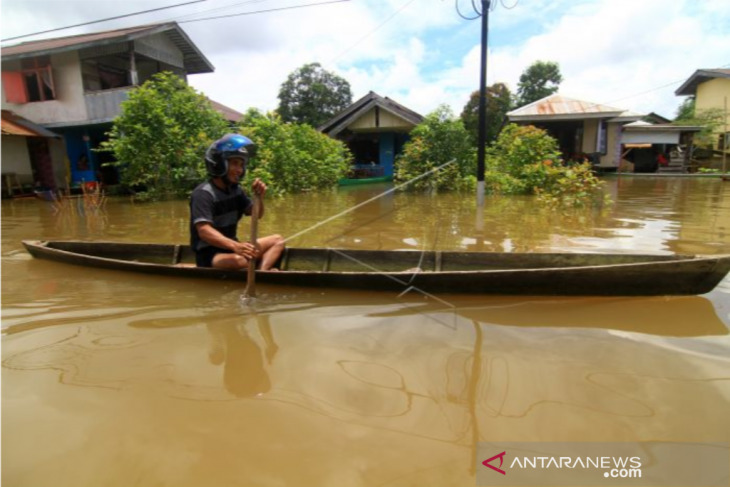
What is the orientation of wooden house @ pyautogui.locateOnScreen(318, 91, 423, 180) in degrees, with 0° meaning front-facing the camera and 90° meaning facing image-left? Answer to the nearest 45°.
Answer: approximately 0°

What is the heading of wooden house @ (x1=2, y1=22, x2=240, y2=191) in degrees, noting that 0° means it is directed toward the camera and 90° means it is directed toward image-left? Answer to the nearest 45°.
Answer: approximately 315°

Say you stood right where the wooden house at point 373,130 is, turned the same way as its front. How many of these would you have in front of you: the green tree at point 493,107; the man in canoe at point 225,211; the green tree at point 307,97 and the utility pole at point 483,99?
2

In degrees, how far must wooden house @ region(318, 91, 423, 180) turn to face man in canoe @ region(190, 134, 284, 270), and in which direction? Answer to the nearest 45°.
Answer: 0° — it already faces them

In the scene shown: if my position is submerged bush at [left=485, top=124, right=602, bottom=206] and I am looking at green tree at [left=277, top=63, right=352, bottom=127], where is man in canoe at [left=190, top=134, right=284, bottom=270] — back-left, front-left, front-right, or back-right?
back-left

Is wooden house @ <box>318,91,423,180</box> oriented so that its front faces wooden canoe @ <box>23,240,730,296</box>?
yes

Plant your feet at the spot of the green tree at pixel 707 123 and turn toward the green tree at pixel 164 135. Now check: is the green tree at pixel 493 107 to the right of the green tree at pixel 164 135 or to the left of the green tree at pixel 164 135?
right

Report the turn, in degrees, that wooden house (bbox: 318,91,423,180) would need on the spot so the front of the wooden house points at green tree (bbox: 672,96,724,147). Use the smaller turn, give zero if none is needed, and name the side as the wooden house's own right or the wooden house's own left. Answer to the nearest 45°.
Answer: approximately 90° to the wooden house's own left

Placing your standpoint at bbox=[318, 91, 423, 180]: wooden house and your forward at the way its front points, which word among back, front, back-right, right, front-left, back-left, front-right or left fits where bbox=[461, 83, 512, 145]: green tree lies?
back-left
